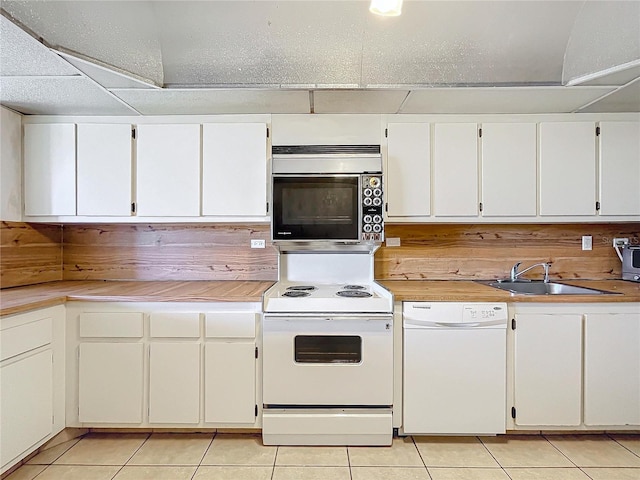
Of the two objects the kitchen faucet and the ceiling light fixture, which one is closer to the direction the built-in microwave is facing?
the ceiling light fixture

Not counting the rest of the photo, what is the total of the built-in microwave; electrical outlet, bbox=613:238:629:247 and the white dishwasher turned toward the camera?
3

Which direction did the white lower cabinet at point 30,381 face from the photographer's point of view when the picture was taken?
facing the viewer and to the right of the viewer

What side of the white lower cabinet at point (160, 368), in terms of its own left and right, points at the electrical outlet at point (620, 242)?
left

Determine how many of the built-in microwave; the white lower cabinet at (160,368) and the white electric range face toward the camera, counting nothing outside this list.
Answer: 3

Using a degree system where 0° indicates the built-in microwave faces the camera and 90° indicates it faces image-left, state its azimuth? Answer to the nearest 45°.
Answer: approximately 0°

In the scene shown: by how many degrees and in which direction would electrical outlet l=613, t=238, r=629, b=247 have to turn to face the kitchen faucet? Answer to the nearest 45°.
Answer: approximately 45° to its right

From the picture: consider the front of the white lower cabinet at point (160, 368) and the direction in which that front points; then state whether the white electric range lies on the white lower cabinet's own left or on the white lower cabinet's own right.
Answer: on the white lower cabinet's own left

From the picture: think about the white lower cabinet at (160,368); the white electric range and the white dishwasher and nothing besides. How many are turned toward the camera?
3

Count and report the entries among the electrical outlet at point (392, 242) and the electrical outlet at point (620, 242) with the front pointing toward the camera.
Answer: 2

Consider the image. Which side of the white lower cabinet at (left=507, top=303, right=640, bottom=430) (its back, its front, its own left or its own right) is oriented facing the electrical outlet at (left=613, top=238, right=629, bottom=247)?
back
